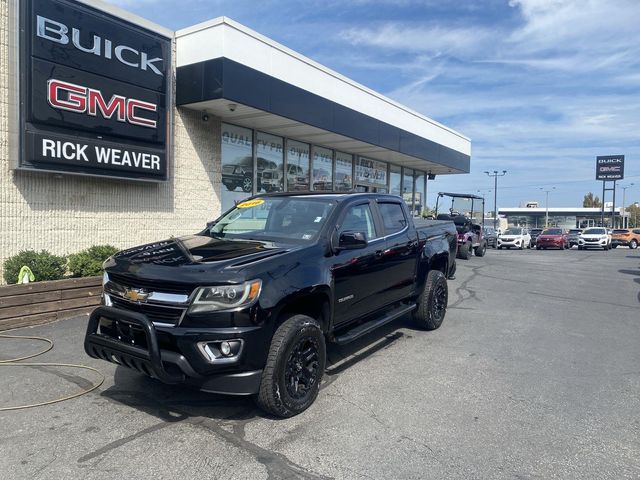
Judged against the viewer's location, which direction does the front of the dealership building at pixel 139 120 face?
facing the viewer and to the right of the viewer

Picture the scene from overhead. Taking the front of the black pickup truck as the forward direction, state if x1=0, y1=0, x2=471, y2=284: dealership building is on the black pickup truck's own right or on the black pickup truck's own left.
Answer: on the black pickup truck's own right

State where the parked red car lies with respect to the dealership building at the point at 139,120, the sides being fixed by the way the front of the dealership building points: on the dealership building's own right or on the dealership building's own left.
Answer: on the dealership building's own left

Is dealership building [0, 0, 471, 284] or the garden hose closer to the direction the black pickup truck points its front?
the garden hose

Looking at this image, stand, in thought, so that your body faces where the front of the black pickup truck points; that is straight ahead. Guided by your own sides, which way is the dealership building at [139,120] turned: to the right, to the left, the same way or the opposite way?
to the left

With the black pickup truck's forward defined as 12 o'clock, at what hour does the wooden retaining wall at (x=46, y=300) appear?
The wooden retaining wall is roughly at 3 o'clock from the black pickup truck.

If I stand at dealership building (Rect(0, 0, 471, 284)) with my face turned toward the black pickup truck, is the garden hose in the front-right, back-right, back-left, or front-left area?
front-right

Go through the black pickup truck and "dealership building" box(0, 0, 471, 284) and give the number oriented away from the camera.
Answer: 0

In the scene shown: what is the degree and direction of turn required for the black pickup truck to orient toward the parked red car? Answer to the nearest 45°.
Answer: approximately 180°

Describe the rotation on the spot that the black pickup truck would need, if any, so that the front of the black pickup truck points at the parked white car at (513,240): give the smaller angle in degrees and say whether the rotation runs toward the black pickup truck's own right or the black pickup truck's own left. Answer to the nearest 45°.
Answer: approximately 180°

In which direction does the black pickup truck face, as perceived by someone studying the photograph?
facing the viewer and to the left of the viewer

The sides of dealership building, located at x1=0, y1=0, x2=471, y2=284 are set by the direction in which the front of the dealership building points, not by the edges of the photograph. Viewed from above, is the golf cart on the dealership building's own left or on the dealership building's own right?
on the dealership building's own left

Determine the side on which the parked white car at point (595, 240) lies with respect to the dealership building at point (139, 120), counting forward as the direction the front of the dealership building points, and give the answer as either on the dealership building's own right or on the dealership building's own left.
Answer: on the dealership building's own left
